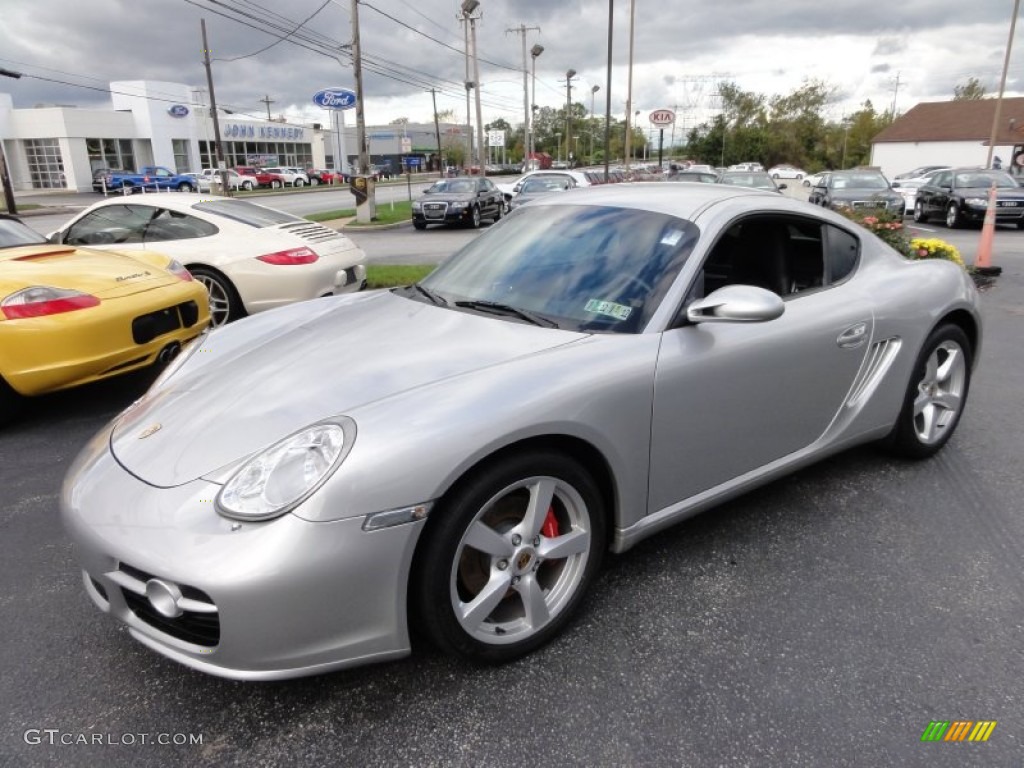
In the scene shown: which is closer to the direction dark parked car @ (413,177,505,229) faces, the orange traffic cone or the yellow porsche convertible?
the yellow porsche convertible

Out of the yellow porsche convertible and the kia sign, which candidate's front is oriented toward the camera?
the kia sign

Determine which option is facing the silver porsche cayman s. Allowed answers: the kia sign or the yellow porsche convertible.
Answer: the kia sign

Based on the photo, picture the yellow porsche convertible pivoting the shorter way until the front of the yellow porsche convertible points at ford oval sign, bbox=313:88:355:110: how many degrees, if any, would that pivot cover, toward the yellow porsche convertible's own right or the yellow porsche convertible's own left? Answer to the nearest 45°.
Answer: approximately 45° to the yellow porsche convertible's own right

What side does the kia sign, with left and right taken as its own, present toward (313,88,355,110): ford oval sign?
right

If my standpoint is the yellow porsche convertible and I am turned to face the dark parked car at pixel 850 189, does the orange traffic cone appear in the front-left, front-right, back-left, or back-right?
front-right

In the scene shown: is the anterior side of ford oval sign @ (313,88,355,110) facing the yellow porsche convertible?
yes

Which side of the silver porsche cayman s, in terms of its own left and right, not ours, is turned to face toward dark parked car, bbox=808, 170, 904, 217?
back

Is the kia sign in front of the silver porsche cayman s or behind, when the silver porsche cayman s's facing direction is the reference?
behind

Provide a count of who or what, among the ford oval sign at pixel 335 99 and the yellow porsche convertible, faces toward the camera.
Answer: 1

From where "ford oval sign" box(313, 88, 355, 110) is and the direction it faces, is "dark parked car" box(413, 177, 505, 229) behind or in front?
in front

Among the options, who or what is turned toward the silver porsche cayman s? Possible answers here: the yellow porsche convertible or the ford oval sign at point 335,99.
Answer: the ford oval sign

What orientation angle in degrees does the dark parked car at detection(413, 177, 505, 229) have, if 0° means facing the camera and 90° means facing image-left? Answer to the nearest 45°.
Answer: approximately 45°

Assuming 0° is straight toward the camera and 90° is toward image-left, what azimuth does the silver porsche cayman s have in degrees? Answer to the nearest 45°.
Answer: approximately 45°

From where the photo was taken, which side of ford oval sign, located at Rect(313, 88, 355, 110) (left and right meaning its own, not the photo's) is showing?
front

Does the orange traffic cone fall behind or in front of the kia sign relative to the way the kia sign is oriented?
in front

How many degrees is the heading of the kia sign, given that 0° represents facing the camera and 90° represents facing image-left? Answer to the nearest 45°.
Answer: approximately 0°

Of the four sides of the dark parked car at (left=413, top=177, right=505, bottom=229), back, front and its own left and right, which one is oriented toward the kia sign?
back
